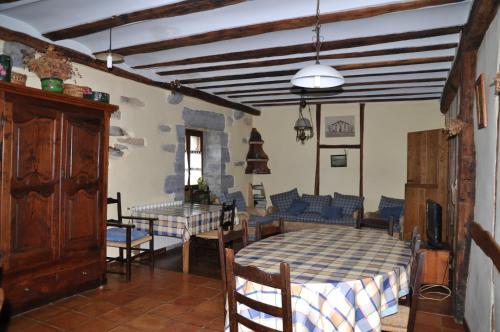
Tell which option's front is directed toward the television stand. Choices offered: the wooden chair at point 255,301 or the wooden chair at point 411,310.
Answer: the wooden chair at point 255,301

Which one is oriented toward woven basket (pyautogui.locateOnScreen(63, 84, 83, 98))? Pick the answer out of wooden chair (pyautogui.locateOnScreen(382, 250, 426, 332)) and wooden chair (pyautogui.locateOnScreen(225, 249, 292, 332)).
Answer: wooden chair (pyautogui.locateOnScreen(382, 250, 426, 332))

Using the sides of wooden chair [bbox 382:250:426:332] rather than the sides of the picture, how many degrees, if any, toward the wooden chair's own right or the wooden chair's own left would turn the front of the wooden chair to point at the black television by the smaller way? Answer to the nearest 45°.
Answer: approximately 90° to the wooden chair's own right

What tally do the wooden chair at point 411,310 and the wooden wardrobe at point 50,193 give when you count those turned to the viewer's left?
1

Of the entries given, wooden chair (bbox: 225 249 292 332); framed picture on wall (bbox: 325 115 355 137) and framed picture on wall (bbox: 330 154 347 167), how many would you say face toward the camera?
2

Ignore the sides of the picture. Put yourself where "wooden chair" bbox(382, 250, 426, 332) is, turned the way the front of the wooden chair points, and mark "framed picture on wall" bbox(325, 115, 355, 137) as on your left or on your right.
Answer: on your right

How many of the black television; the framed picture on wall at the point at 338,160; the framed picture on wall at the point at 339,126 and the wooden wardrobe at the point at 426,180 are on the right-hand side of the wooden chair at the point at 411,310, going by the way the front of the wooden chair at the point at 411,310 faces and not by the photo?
4

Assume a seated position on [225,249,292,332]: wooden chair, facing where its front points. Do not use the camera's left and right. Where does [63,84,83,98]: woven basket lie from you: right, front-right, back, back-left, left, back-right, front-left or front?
left

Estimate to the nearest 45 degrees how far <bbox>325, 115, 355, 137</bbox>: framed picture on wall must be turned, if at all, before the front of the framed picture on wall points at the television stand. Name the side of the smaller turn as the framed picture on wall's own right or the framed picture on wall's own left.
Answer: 0° — it already faces it

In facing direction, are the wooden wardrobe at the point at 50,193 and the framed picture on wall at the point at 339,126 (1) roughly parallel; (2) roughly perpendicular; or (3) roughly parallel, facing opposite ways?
roughly perpendicular

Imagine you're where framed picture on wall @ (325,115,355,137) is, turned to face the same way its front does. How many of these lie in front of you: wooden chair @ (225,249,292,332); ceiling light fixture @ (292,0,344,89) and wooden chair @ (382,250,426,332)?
3

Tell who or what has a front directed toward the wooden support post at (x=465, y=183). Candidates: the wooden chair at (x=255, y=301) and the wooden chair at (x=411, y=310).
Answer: the wooden chair at (x=255, y=301)

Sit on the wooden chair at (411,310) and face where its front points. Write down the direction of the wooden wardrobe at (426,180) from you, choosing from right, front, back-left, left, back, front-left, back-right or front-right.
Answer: right

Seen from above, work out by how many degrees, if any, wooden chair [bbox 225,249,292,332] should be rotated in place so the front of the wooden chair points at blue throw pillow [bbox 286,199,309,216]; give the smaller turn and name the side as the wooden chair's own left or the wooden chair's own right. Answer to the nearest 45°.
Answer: approximately 45° to the wooden chair's own left
